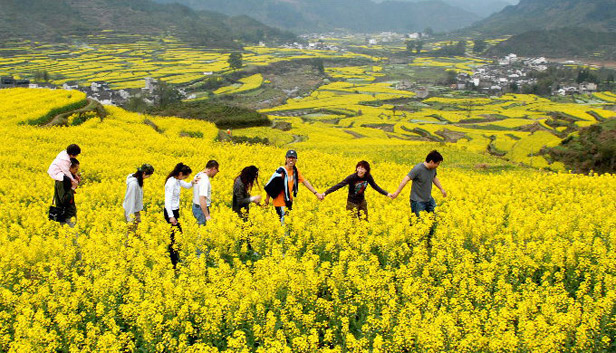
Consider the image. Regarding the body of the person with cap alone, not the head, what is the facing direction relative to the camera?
toward the camera

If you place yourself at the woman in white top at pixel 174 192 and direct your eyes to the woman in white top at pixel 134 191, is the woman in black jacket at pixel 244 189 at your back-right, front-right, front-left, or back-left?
back-right

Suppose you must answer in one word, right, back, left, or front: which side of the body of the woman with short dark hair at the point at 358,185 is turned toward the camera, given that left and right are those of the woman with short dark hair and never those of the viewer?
front

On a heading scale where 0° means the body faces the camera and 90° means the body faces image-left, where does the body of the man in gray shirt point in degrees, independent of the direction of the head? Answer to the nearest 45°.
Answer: approximately 315°

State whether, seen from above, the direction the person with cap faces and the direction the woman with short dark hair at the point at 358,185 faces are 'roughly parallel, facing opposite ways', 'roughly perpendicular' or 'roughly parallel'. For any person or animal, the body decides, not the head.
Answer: roughly parallel
